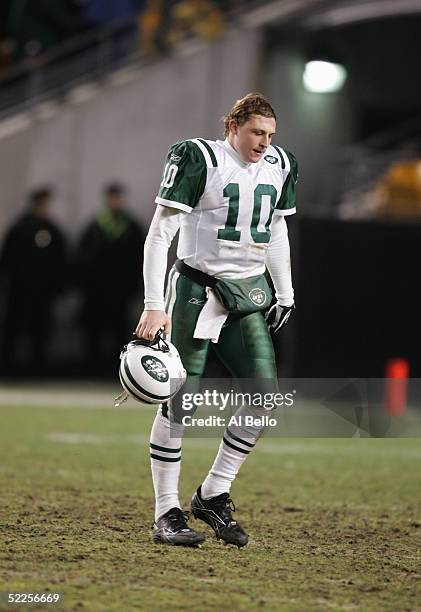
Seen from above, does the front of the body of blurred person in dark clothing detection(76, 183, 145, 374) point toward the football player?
yes

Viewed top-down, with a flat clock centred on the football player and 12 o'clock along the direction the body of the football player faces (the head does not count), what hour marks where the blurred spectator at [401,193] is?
The blurred spectator is roughly at 8 o'clock from the football player.

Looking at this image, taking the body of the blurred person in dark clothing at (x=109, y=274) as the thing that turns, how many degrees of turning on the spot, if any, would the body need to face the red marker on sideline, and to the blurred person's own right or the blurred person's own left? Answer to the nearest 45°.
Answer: approximately 45° to the blurred person's own left

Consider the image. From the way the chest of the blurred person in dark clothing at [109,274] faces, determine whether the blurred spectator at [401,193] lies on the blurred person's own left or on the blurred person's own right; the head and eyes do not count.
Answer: on the blurred person's own left

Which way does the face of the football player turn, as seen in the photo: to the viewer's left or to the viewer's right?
to the viewer's right

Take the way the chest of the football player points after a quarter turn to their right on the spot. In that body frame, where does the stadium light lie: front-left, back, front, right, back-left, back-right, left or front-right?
back-right

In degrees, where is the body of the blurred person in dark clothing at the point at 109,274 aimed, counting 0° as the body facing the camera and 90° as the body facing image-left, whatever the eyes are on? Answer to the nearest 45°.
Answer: approximately 0°
